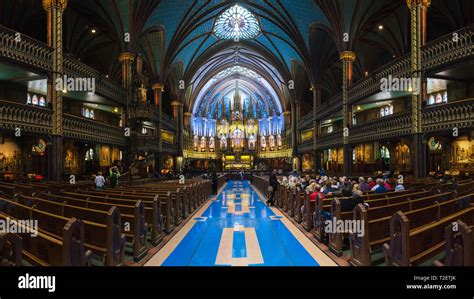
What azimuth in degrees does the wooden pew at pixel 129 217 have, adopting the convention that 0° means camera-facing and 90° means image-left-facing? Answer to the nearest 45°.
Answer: approximately 225°

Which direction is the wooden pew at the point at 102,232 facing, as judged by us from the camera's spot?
facing away from the viewer and to the right of the viewer

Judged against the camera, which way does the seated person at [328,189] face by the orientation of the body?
away from the camera

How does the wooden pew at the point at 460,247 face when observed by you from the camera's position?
facing away from the viewer and to the left of the viewer

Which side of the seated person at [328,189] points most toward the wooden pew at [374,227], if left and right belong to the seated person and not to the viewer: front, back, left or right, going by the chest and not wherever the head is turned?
back

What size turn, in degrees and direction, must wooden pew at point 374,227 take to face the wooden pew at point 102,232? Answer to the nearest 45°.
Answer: approximately 90° to its left

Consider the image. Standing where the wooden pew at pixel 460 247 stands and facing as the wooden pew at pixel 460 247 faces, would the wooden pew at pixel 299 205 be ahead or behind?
ahead

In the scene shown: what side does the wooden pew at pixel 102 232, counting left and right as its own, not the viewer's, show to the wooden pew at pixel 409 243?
right

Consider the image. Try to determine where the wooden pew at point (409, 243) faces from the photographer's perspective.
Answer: facing away from the viewer and to the left of the viewer
